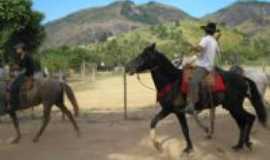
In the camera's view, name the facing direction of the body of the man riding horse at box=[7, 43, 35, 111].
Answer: to the viewer's left

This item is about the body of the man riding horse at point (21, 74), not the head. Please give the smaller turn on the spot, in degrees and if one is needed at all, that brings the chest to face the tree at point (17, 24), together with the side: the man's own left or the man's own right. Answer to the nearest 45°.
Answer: approximately 90° to the man's own right

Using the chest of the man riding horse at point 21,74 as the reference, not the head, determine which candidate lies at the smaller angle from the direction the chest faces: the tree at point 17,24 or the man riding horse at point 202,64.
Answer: the tree

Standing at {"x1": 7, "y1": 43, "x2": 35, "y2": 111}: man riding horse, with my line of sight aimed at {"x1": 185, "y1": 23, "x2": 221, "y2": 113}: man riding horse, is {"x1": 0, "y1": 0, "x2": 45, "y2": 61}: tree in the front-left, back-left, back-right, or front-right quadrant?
back-left

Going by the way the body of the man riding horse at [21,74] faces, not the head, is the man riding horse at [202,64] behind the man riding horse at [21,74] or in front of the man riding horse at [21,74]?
behind
